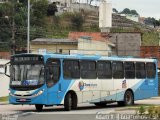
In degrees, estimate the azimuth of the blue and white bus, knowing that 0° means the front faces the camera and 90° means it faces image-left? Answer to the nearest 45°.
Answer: approximately 45°
